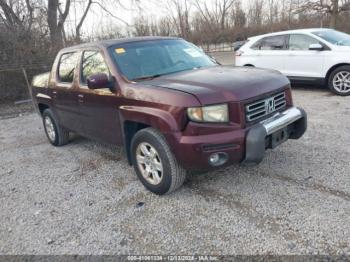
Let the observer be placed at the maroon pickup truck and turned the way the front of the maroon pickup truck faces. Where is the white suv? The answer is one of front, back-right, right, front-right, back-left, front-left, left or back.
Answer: left

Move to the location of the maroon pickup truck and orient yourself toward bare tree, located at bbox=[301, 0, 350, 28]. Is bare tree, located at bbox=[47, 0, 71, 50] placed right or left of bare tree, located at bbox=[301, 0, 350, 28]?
left

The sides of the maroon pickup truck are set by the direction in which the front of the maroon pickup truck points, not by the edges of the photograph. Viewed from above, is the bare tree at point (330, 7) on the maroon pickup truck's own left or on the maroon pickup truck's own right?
on the maroon pickup truck's own left

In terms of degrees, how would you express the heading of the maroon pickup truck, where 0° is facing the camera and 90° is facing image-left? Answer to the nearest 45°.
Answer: approximately 315°

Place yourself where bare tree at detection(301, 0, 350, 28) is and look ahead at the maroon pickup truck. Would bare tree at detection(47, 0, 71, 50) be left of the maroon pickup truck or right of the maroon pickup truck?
right

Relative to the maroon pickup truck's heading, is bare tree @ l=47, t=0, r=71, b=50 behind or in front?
behind
